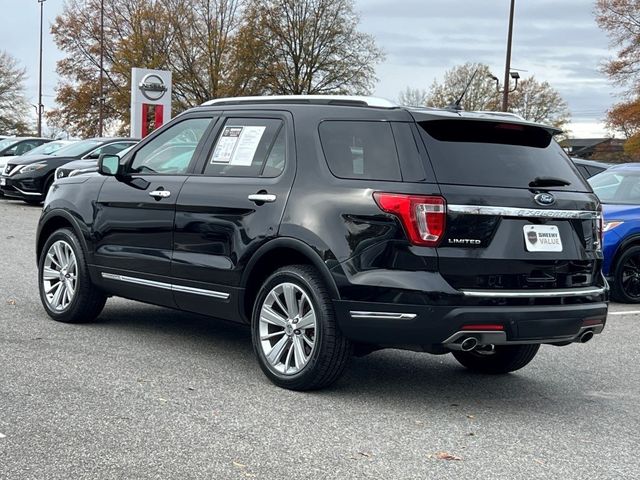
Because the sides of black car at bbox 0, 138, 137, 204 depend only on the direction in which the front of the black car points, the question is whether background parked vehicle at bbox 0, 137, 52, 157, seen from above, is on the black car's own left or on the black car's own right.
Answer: on the black car's own right

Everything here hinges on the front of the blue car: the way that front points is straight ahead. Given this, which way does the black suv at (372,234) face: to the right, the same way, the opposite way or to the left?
to the right

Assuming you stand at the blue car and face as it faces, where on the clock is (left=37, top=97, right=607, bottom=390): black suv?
The black suv is roughly at 11 o'clock from the blue car.

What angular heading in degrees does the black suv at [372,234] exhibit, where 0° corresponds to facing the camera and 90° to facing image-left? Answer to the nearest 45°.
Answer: approximately 135°

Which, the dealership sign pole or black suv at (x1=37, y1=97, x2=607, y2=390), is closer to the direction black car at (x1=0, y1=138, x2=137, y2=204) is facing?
the black suv

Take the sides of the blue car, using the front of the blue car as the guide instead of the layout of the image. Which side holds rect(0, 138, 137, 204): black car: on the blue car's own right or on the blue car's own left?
on the blue car's own right

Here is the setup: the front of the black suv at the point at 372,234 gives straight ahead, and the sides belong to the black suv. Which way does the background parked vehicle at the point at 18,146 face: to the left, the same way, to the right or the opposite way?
to the left

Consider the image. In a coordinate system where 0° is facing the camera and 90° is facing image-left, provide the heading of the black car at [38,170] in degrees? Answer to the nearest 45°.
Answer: approximately 45°

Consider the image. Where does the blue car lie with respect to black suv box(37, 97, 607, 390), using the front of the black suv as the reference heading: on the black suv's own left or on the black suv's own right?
on the black suv's own right
